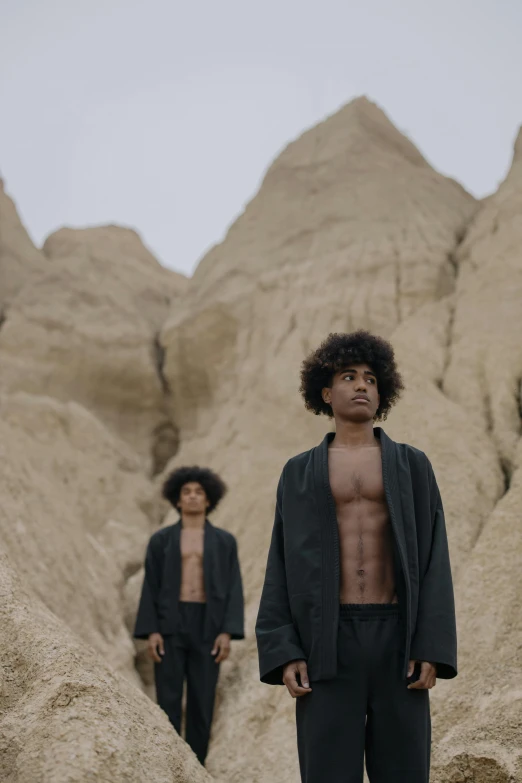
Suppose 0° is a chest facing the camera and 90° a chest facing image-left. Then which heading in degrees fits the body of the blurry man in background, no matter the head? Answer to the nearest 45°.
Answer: approximately 0°

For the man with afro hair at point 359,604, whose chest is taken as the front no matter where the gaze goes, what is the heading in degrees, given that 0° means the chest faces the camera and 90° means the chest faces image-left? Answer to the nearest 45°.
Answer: approximately 0°

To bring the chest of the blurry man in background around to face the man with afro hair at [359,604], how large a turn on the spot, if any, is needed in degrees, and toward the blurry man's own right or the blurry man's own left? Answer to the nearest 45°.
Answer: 0° — they already face them

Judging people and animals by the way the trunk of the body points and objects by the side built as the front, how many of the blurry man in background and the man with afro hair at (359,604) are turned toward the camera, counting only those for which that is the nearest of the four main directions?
2

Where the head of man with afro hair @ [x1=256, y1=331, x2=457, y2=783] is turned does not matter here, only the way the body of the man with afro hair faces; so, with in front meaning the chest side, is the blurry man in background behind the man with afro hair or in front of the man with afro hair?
behind
